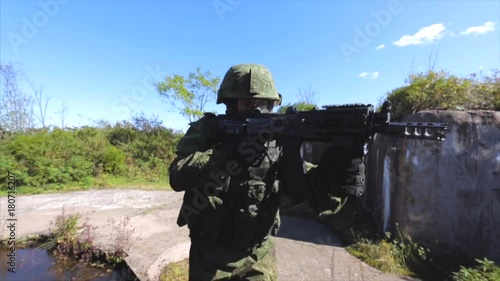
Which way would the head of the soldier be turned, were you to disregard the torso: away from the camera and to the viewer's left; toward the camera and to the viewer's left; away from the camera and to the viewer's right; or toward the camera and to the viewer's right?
toward the camera and to the viewer's right

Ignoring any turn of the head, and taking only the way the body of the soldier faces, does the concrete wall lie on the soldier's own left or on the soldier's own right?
on the soldier's own left

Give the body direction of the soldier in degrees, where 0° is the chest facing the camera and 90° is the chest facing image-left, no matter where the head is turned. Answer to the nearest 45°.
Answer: approximately 315°
